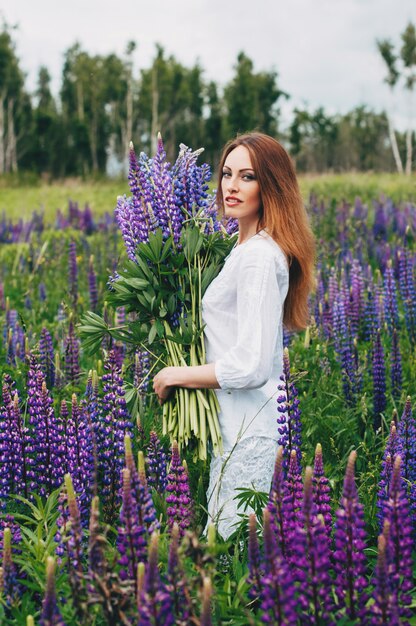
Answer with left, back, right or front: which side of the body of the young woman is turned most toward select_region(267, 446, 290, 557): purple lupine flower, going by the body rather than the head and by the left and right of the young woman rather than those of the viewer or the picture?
left

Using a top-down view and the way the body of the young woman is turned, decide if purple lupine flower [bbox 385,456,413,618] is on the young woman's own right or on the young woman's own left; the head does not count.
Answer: on the young woman's own left

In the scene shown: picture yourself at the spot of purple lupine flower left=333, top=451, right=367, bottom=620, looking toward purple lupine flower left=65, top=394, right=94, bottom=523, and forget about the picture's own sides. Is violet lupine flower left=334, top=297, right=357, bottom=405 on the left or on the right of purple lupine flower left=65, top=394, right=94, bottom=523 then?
right

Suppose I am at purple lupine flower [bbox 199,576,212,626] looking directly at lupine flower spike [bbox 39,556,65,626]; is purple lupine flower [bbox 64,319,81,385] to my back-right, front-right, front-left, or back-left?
front-right

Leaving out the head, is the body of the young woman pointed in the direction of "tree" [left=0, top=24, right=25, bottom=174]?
no

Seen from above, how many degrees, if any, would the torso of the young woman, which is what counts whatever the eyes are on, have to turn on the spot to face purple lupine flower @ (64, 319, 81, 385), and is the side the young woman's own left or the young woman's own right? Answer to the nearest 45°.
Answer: approximately 45° to the young woman's own right

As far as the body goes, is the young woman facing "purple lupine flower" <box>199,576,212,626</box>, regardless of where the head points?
no

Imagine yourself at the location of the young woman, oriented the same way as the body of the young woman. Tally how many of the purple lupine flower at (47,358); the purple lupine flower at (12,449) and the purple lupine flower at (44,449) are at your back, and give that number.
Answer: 0

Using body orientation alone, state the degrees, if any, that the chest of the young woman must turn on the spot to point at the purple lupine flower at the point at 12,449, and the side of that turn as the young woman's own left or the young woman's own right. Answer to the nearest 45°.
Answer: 0° — they already face it

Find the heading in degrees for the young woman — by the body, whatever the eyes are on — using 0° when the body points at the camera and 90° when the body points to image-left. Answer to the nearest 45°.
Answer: approximately 90°
